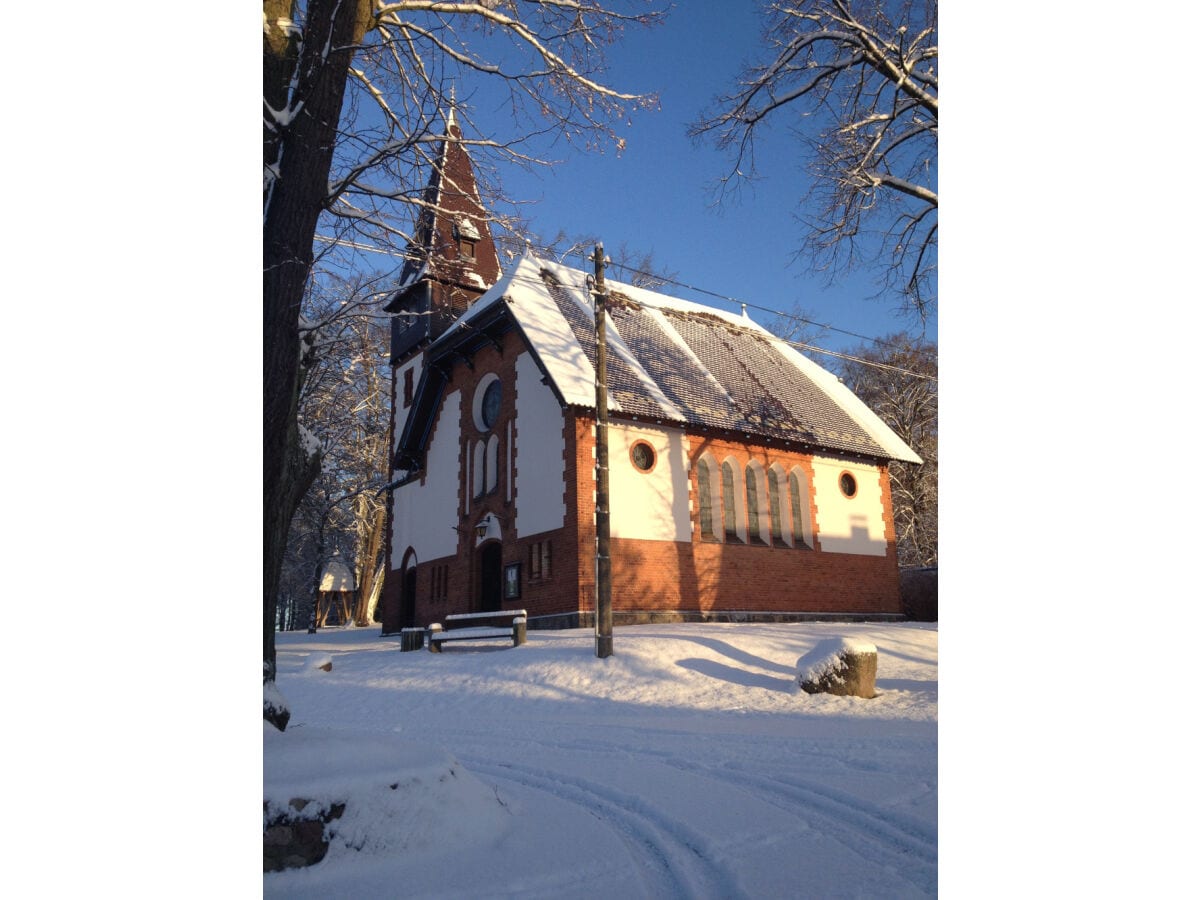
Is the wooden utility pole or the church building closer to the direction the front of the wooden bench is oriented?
the wooden utility pole

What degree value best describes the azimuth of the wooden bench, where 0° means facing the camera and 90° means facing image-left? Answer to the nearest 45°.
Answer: approximately 0°

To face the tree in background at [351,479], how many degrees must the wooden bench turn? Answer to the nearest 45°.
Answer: approximately 180°

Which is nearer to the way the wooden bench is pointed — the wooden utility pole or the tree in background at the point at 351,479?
the wooden utility pole

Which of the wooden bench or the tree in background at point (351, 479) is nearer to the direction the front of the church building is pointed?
the wooden bench
